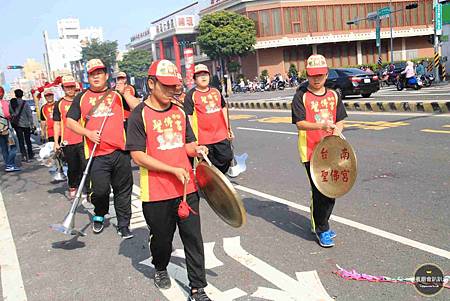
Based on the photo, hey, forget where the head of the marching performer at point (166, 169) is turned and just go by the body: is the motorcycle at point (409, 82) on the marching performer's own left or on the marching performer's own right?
on the marching performer's own left

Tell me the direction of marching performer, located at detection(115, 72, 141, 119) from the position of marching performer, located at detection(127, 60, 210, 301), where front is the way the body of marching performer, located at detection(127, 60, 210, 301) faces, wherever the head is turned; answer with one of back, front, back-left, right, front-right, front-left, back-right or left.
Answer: back-left

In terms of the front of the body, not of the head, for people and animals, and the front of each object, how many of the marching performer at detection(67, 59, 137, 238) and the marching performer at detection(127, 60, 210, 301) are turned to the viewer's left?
0

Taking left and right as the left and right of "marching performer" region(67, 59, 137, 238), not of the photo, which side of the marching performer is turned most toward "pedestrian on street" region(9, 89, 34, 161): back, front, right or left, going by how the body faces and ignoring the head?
back

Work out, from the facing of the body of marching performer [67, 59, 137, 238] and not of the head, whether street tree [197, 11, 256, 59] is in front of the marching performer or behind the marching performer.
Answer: behind

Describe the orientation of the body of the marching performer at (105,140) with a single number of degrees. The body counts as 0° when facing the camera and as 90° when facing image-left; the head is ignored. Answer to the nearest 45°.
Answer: approximately 0°

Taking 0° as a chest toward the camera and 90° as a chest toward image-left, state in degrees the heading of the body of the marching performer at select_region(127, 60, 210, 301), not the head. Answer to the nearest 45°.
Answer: approximately 315°

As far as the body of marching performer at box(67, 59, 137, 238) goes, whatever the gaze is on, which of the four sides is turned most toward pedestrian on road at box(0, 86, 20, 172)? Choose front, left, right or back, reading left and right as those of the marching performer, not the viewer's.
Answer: back

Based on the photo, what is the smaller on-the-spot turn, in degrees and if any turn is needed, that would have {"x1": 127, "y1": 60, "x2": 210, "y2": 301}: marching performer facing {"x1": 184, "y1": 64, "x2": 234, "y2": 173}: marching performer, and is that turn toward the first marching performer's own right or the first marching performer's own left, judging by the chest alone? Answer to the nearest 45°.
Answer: approximately 135° to the first marching performer's own left
